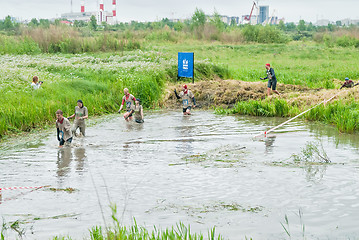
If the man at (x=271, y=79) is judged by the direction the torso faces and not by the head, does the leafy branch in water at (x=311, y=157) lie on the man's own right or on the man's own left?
on the man's own left

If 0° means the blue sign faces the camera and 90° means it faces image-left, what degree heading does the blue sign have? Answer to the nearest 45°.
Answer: approximately 0°

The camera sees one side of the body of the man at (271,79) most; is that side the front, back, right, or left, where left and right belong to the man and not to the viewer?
left

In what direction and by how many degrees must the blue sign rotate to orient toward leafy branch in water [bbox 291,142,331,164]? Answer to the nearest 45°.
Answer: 0° — it already faces it

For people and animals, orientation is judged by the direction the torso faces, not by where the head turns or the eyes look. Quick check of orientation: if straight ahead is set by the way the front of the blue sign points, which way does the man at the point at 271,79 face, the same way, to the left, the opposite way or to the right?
to the right

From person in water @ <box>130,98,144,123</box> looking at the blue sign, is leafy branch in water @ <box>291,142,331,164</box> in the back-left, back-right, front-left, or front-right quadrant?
back-right

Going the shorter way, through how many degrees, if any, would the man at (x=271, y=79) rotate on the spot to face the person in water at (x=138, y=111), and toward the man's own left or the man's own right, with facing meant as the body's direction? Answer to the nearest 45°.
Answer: approximately 45° to the man's own left

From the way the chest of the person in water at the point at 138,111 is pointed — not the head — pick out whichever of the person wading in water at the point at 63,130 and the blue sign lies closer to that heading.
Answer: the person wading in water

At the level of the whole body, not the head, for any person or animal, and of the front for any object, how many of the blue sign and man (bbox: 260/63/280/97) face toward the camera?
1

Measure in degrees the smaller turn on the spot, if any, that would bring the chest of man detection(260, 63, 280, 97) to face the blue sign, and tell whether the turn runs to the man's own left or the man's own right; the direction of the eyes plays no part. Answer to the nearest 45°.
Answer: approximately 45° to the man's own right

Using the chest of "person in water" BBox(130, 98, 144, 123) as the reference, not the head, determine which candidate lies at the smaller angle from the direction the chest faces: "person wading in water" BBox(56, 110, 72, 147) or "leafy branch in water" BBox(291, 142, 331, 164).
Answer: the person wading in water
